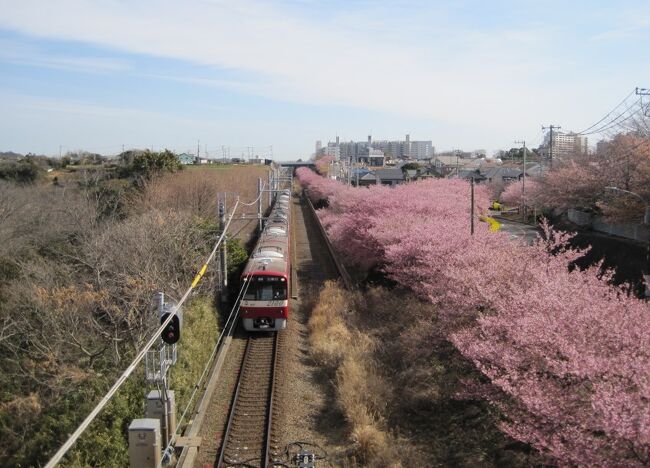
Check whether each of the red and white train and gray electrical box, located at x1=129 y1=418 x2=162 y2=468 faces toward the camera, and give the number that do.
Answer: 2

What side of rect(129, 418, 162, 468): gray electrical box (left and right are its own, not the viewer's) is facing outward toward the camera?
front

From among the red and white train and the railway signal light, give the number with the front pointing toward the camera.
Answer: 2

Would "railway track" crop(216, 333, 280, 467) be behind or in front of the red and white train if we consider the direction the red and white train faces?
in front

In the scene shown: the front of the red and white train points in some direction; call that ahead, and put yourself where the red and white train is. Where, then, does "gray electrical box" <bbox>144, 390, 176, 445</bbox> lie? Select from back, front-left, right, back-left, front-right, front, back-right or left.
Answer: front

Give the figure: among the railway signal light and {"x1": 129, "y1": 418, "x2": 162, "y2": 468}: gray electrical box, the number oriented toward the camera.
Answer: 2

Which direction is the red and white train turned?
toward the camera

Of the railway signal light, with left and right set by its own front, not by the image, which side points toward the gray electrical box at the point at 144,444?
front
